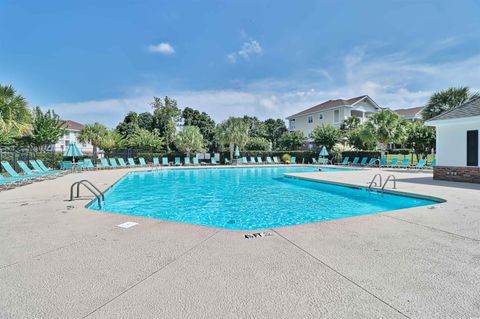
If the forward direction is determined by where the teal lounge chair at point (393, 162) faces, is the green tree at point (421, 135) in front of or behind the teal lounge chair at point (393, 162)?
behind

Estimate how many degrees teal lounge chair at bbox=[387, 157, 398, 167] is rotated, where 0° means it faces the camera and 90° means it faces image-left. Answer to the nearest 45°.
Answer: approximately 45°

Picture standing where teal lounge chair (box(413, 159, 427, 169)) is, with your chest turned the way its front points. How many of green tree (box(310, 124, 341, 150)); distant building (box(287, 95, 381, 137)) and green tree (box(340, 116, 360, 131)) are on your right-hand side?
3

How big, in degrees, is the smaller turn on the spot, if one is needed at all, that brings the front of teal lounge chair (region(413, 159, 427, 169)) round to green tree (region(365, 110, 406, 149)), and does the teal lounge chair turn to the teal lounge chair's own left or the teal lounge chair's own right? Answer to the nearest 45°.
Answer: approximately 90° to the teal lounge chair's own right

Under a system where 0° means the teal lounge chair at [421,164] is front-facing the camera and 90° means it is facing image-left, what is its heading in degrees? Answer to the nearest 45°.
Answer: approximately 45°

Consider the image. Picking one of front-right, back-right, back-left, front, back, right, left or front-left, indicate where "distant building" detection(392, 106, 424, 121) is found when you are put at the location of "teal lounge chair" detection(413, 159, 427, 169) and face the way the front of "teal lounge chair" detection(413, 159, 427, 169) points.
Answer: back-right
